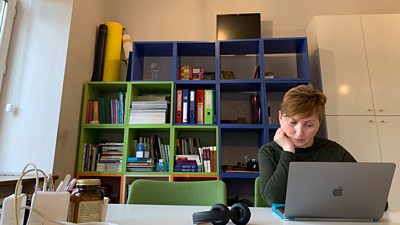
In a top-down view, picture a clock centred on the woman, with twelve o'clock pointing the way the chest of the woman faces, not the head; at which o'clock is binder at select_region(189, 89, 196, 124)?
The binder is roughly at 4 o'clock from the woman.

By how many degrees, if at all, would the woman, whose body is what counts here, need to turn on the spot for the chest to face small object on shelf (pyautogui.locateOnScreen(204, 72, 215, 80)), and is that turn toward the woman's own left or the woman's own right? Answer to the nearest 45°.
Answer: approximately 135° to the woman's own right

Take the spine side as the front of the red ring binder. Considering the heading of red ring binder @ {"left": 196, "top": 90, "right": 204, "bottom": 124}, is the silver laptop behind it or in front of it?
in front

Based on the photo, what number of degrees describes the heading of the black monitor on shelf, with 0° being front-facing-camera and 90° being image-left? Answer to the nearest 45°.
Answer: approximately 0°

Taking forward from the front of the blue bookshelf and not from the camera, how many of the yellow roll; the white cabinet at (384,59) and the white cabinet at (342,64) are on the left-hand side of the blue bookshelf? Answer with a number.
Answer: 2

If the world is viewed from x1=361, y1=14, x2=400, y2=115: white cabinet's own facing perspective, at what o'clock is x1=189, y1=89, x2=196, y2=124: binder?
The binder is roughly at 2 o'clock from the white cabinet.

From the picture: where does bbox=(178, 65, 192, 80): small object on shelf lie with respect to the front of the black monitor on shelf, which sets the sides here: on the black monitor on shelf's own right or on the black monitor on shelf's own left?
on the black monitor on shelf's own right
